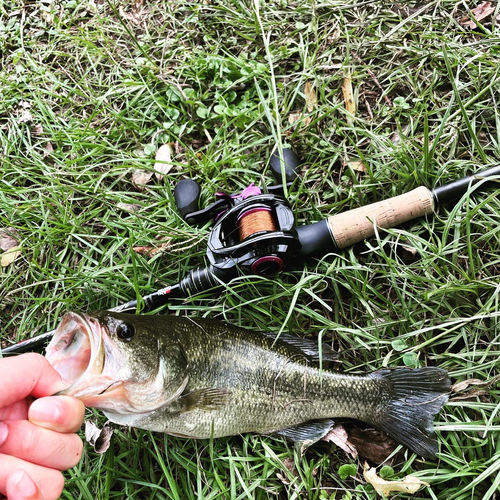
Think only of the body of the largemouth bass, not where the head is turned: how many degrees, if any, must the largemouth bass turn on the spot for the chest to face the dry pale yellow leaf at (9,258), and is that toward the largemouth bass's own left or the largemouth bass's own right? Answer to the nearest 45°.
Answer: approximately 45° to the largemouth bass's own right

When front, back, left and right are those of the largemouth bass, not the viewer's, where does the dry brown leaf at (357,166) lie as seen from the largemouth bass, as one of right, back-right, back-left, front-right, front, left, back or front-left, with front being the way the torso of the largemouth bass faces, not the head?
back-right

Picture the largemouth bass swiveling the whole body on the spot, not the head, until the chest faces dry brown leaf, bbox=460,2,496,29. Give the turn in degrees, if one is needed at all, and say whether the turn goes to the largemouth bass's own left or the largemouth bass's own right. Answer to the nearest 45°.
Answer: approximately 135° to the largemouth bass's own right

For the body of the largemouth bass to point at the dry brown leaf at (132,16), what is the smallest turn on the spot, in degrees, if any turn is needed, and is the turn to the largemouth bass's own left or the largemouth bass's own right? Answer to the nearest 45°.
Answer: approximately 90° to the largemouth bass's own right

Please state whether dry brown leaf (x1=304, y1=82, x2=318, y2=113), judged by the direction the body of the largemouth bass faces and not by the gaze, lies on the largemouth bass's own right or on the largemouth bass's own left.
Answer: on the largemouth bass's own right

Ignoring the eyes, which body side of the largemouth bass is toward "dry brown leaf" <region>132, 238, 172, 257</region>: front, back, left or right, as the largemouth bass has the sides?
right

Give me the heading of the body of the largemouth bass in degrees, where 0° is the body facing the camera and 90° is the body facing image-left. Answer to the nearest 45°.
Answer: approximately 90°

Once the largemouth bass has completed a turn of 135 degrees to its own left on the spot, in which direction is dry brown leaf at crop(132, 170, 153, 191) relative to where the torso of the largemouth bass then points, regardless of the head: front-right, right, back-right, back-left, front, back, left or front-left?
back-left

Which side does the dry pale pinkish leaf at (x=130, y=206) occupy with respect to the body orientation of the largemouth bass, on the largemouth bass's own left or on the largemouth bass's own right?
on the largemouth bass's own right
